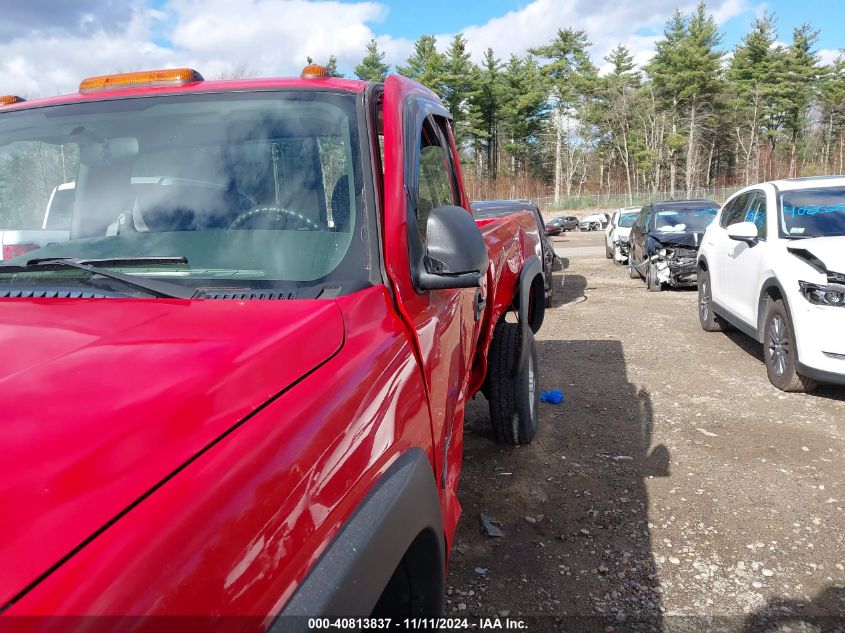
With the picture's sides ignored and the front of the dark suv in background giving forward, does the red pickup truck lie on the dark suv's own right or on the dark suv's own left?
on the dark suv's own right

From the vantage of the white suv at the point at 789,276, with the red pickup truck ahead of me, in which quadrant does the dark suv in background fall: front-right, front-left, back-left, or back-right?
back-right

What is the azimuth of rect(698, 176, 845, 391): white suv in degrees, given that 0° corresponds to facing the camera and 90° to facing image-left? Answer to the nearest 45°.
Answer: approximately 315°

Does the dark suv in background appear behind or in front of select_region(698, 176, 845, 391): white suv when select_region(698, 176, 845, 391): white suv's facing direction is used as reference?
behind

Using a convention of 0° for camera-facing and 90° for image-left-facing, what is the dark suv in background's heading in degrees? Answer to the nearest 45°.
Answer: approximately 315°

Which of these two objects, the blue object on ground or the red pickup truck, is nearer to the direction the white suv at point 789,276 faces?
the red pickup truck

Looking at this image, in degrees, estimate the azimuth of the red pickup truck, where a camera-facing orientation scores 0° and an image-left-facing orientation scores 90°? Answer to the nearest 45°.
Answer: approximately 45°

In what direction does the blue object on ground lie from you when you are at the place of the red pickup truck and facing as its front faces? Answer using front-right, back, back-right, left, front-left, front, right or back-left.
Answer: back
